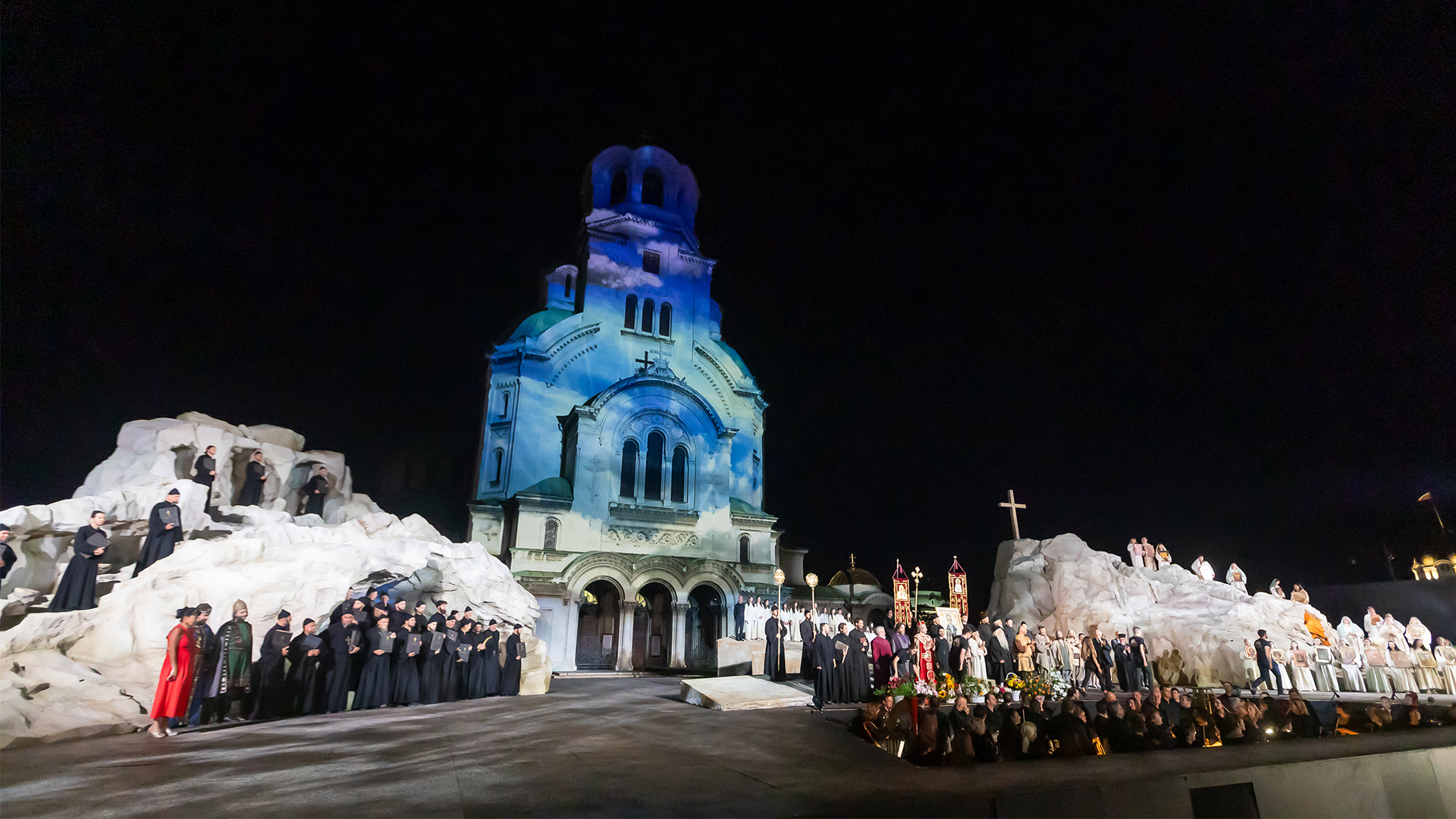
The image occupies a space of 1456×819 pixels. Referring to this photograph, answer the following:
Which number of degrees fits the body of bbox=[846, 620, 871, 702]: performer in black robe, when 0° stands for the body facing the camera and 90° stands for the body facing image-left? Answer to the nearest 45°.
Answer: approximately 315°

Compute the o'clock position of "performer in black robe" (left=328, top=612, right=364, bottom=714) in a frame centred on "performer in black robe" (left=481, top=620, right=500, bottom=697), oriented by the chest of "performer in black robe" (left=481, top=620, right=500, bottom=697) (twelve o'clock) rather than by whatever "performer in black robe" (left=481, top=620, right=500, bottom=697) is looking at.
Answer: "performer in black robe" (left=328, top=612, right=364, bottom=714) is roughly at 3 o'clock from "performer in black robe" (left=481, top=620, right=500, bottom=697).

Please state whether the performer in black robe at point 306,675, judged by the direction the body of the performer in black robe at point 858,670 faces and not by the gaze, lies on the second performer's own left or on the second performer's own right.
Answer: on the second performer's own right

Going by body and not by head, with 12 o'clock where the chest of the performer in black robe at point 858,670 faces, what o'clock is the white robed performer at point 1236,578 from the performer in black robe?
The white robed performer is roughly at 9 o'clock from the performer in black robe.

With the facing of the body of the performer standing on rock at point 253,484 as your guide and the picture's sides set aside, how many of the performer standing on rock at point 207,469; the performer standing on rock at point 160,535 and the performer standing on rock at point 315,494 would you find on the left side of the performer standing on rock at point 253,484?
1

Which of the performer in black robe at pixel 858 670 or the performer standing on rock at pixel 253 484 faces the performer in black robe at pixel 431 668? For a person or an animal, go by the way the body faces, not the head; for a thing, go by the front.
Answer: the performer standing on rock

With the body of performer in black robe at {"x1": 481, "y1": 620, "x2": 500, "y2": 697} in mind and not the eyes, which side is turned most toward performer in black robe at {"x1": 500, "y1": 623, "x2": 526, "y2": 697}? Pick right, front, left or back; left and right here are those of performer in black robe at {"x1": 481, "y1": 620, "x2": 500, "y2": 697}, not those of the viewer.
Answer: left

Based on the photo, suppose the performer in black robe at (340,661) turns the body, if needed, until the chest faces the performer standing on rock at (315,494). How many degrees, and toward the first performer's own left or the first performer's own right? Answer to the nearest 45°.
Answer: approximately 135° to the first performer's own left

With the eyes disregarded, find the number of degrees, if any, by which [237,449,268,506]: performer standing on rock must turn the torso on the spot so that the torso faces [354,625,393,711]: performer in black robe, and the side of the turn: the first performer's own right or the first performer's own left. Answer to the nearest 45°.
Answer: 0° — they already face them

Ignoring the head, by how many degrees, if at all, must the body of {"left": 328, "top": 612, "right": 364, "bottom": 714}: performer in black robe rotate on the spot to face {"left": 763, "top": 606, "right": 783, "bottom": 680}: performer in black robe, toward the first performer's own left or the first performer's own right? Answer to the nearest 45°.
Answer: approximately 45° to the first performer's own left

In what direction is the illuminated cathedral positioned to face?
toward the camera

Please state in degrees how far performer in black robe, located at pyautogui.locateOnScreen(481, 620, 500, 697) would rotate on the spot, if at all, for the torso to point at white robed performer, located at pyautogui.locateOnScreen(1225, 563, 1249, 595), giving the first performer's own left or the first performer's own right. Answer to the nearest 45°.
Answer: approximately 45° to the first performer's own left

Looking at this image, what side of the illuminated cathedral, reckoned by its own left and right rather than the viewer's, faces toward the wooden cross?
left

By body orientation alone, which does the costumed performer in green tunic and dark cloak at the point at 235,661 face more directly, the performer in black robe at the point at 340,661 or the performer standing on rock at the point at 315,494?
the performer in black robe
